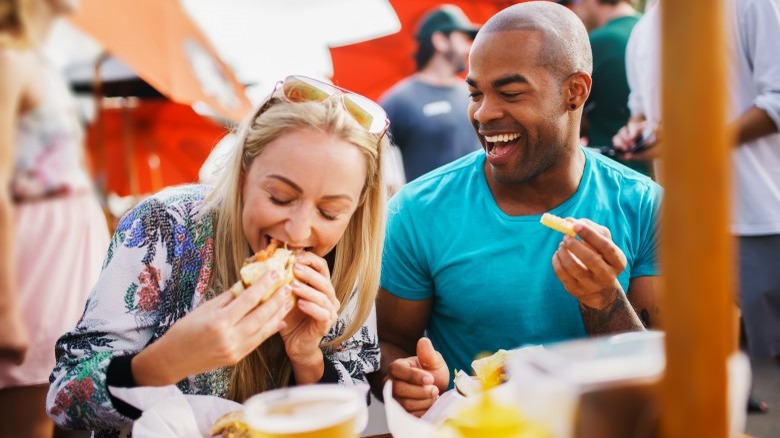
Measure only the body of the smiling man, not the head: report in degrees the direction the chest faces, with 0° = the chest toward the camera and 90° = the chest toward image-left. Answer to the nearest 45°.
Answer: approximately 0°

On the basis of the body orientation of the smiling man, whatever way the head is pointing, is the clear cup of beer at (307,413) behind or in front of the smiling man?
in front

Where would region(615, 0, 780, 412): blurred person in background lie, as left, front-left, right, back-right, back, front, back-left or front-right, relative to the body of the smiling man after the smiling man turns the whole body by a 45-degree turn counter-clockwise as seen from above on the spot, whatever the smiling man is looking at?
left

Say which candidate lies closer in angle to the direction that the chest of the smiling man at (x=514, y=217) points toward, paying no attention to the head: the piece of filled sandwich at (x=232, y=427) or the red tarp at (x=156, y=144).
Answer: the piece of filled sandwich

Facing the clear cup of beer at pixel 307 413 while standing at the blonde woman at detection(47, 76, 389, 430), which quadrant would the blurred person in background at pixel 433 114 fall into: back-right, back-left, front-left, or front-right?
back-left
